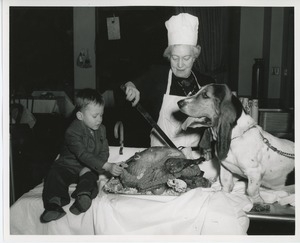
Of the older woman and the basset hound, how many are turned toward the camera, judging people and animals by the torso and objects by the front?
1

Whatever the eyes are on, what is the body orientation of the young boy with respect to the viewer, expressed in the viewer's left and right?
facing the viewer and to the right of the viewer

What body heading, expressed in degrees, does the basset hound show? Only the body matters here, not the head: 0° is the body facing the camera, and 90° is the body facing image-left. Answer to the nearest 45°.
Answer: approximately 90°

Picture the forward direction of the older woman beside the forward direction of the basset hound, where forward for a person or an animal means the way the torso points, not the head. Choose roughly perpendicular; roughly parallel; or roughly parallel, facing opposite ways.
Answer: roughly perpendicular

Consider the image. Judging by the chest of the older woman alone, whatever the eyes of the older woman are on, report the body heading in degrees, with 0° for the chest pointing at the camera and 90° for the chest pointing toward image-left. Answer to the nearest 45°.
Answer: approximately 0°
